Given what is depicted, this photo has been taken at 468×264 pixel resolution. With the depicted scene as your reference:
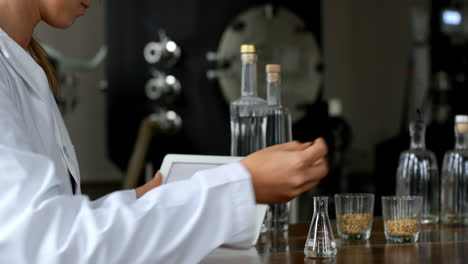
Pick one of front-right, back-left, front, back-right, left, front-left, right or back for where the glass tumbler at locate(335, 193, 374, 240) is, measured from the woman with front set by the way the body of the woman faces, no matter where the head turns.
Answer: front-left

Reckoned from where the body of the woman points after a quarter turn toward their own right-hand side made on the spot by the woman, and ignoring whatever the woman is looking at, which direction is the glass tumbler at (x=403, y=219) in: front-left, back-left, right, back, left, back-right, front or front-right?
back-left

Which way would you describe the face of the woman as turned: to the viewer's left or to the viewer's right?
to the viewer's right

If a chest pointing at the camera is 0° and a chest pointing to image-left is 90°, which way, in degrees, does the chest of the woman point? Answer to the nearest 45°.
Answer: approximately 270°

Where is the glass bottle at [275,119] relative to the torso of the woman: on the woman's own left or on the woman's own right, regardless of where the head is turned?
on the woman's own left
